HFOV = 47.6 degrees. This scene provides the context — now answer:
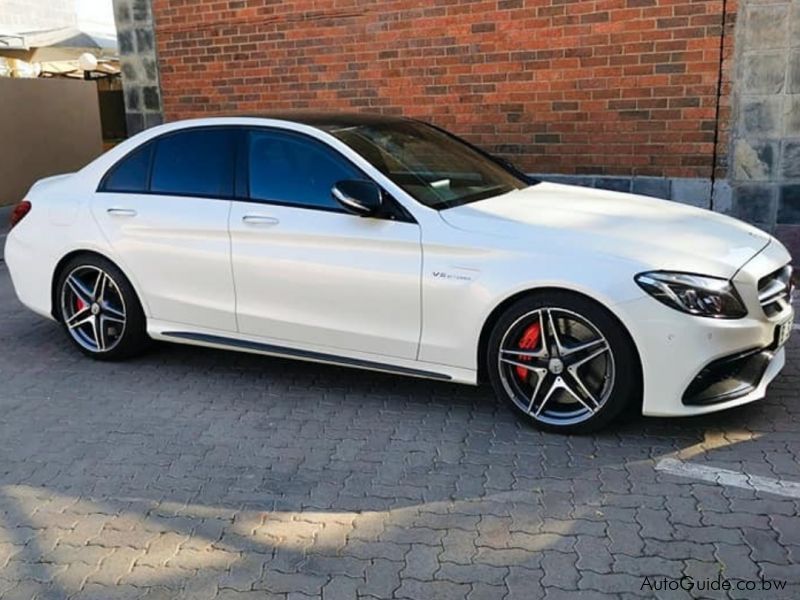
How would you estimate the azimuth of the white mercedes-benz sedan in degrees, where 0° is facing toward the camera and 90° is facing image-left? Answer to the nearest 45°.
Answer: approximately 315°
